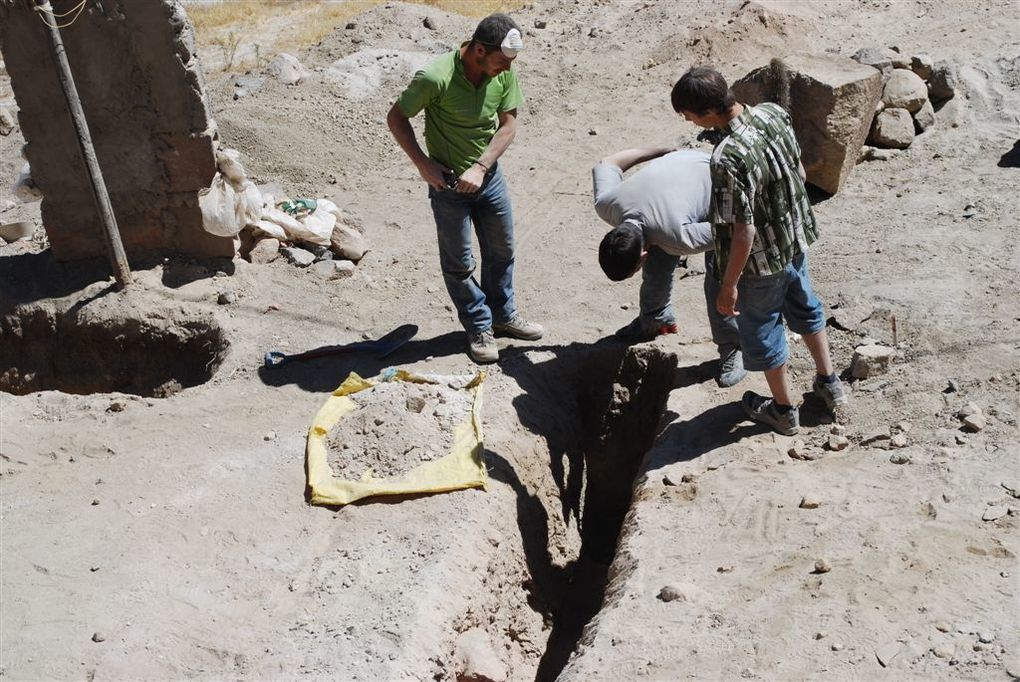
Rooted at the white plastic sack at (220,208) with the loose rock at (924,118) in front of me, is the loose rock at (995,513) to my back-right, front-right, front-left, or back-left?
front-right

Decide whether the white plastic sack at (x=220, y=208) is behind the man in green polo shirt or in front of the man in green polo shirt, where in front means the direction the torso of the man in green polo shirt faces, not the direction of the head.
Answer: behind

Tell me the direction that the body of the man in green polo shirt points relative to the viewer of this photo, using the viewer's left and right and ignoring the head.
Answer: facing the viewer and to the right of the viewer

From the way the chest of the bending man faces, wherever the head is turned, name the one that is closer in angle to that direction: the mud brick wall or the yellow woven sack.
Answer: the yellow woven sack

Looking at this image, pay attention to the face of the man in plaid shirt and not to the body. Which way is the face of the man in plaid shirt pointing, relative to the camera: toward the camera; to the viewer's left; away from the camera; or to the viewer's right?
to the viewer's left

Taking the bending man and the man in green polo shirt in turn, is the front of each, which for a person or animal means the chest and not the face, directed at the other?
no

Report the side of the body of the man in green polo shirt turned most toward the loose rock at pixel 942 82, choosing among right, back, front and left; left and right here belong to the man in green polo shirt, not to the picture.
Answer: left

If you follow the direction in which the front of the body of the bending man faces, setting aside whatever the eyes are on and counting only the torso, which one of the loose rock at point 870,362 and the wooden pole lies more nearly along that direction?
the wooden pole

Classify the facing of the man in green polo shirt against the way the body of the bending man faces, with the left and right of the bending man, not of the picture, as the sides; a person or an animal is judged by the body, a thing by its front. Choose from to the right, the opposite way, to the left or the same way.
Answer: to the left

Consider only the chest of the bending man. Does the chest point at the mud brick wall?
no

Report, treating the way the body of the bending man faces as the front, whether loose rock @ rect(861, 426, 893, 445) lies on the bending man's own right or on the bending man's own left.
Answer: on the bending man's own left

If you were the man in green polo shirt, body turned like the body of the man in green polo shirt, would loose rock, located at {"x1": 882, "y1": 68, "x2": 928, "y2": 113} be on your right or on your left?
on your left

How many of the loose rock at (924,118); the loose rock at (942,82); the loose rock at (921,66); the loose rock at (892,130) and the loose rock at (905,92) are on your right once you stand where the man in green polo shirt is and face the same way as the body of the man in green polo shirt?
0

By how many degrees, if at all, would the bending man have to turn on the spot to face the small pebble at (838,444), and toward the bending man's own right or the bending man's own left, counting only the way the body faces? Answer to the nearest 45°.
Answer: approximately 90° to the bending man's own left

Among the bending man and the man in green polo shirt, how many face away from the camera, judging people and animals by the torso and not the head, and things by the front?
0

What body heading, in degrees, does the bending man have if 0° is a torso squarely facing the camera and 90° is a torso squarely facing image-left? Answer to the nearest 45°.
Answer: approximately 45°

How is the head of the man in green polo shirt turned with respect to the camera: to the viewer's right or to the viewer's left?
to the viewer's right

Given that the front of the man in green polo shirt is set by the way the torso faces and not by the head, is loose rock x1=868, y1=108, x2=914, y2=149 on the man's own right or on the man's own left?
on the man's own left
